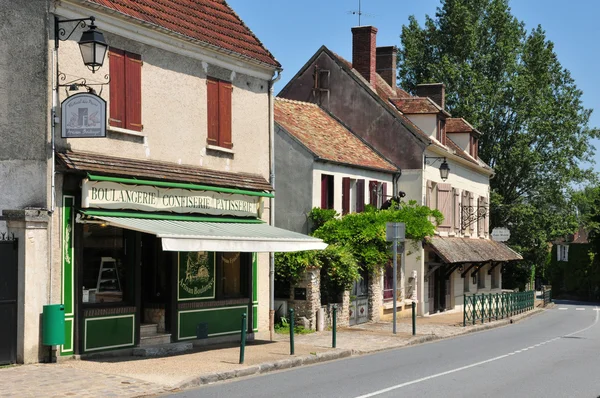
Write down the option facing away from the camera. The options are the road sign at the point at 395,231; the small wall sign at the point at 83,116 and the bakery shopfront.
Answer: the road sign

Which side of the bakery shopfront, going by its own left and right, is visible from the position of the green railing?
left

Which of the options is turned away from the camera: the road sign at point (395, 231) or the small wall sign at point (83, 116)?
the road sign

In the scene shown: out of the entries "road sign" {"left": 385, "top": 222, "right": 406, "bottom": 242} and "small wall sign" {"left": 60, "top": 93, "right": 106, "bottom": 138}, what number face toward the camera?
1

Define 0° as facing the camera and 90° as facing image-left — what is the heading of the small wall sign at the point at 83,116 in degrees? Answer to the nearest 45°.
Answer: approximately 0°

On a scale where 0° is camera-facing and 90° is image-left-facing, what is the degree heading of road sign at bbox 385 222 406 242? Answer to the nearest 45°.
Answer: approximately 180°

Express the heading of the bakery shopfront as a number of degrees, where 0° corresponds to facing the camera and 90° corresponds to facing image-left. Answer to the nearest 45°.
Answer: approximately 315°

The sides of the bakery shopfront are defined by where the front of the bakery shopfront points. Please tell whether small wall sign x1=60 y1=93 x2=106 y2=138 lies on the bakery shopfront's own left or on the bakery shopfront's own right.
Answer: on the bakery shopfront's own right

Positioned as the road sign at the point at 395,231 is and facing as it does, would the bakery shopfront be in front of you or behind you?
behind
